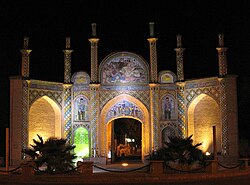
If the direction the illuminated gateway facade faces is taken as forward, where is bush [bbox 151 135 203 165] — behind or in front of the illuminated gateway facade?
in front

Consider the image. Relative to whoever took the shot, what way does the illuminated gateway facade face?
facing the viewer

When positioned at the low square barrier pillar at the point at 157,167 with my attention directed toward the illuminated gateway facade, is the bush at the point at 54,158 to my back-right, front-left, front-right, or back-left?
front-left

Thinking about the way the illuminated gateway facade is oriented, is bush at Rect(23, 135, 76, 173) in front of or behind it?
in front

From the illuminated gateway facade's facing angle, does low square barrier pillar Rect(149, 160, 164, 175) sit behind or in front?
in front
